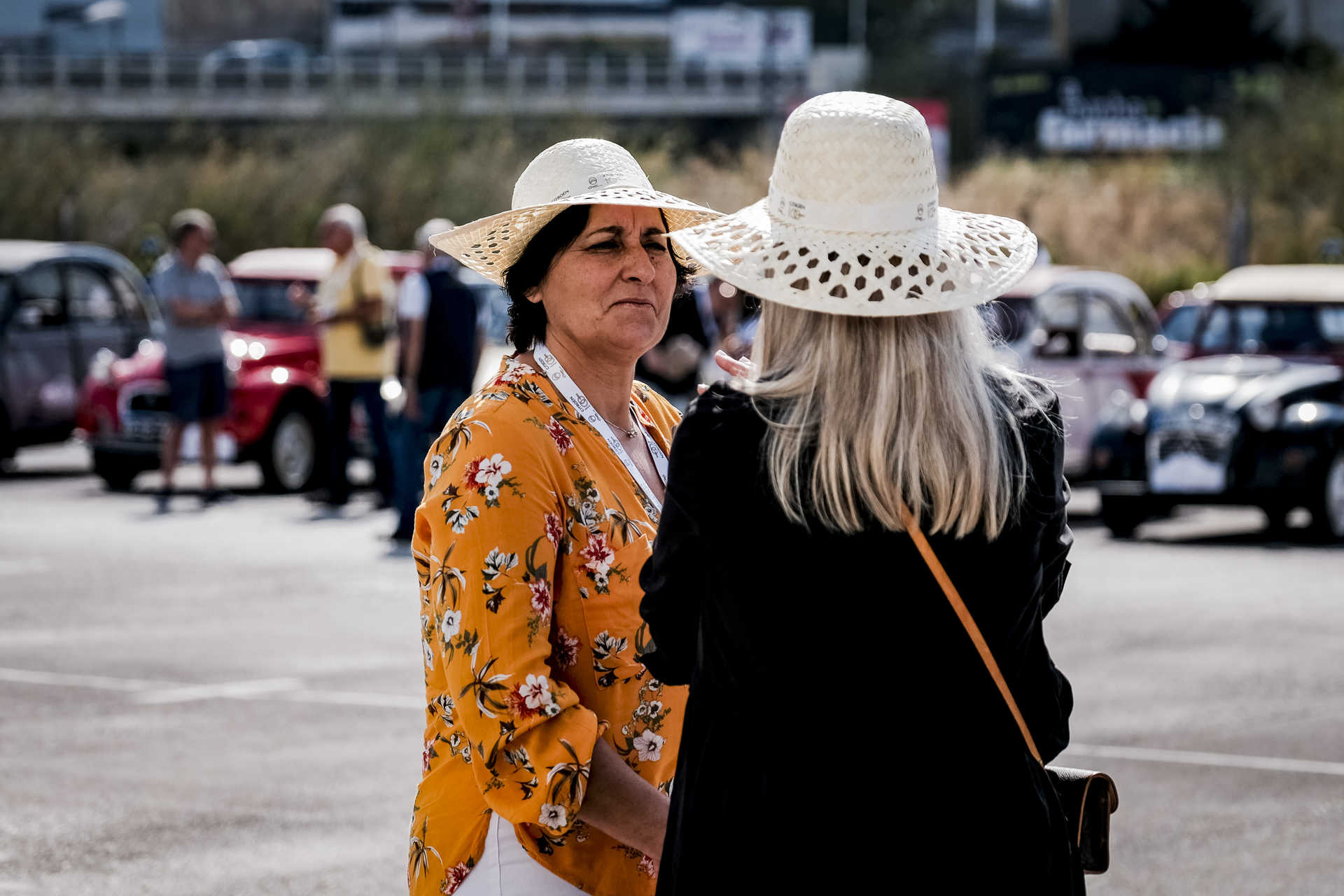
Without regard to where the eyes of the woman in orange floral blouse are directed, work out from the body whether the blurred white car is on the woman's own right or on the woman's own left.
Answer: on the woman's own left

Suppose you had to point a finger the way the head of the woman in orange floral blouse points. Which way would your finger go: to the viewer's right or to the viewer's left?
to the viewer's right

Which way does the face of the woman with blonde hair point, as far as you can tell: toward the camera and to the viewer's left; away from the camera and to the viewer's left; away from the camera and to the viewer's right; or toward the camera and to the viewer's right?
away from the camera and to the viewer's left

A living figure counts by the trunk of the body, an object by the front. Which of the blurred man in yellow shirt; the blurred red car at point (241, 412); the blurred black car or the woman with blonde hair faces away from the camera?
the woman with blonde hair

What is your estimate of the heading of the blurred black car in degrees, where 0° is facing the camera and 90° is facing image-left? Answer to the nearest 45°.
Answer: approximately 45°

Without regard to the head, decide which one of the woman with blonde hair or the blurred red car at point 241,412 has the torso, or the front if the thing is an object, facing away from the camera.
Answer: the woman with blonde hair

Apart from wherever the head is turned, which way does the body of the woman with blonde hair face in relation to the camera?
away from the camera

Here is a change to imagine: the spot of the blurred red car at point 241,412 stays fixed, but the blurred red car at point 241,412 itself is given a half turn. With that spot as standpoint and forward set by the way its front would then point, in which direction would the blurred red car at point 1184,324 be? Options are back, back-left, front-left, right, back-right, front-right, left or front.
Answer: front-right

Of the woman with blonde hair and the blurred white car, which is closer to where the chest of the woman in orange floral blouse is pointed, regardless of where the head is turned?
the woman with blonde hair

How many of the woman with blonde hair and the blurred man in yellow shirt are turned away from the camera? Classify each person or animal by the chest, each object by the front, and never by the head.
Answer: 1
